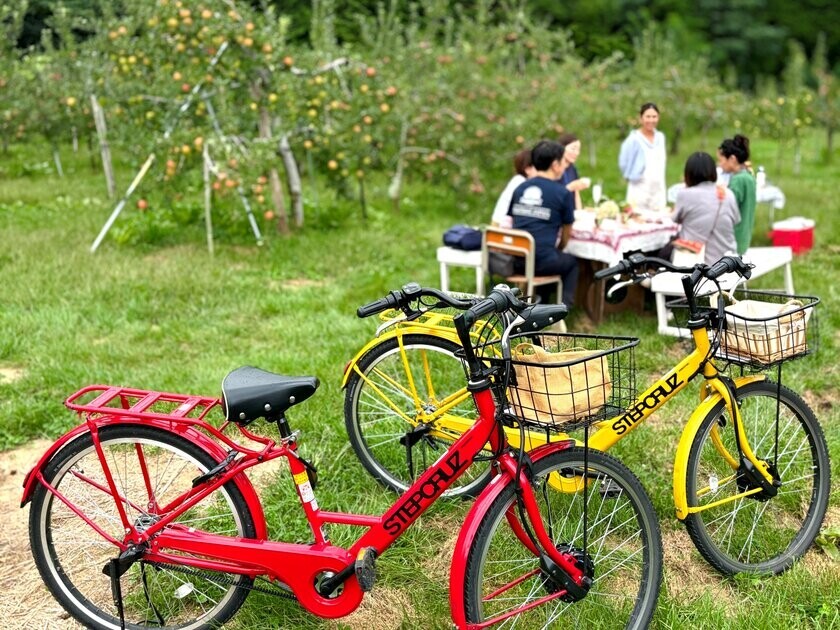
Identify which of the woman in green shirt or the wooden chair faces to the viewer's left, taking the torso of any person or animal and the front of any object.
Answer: the woman in green shirt

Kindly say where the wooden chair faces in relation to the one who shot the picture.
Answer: facing away from the viewer and to the right of the viewer

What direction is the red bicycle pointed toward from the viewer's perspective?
to the viewer's right

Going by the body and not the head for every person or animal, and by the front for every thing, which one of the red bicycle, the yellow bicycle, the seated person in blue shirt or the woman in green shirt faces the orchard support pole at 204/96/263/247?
the woman in green shirt

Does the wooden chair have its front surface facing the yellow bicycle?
no

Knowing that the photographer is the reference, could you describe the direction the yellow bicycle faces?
facing the viewer and to the right of the viewer

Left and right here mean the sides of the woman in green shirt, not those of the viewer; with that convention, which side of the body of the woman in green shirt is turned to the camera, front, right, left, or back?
left

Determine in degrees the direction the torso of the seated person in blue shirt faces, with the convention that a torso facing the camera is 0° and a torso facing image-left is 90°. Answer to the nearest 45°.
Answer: approximately 225°

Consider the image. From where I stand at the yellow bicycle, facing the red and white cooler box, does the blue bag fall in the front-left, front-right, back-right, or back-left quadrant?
front-left

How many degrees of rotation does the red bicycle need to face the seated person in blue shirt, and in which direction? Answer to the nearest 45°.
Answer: approximately 45° to its left

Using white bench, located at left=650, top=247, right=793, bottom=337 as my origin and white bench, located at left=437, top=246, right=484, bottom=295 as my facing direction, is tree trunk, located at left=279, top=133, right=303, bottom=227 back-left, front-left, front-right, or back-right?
front-right

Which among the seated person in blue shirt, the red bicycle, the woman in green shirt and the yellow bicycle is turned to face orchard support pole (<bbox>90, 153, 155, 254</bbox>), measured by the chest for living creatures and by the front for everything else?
the woman in green shirt

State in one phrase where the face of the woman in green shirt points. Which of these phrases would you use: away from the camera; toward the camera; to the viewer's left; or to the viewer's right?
to the viewer's left

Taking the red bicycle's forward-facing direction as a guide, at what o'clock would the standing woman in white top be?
The standing woman in white top is roughly at 10 o'clock from the red bicycle.

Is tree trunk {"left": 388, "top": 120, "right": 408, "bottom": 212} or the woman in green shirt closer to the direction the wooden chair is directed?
the woman in green shirt

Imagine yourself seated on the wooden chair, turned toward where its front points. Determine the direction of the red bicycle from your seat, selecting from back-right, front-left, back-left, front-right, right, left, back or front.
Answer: back-right

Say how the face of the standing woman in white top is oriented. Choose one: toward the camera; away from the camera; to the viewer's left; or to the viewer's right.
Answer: toward the camera

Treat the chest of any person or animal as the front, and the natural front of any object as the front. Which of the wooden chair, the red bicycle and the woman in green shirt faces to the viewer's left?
the woman in green shirt
